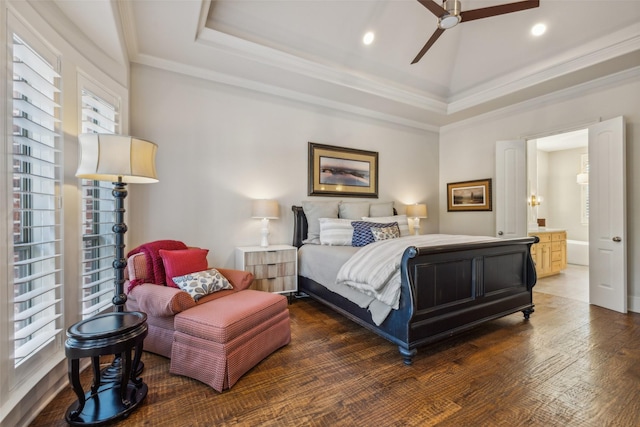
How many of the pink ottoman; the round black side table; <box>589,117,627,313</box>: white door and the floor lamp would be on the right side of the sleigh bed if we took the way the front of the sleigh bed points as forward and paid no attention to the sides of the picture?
3

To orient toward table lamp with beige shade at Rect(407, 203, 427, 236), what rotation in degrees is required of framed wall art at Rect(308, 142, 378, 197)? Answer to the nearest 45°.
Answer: approximately 45° to its left

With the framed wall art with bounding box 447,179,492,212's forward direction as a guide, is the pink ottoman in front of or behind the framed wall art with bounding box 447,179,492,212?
in front

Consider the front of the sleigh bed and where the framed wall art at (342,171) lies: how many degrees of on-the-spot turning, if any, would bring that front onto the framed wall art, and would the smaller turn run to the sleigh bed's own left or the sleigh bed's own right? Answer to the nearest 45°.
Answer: approximately 180°

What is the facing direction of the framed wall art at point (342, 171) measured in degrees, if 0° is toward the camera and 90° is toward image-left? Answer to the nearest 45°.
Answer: approximately 315°

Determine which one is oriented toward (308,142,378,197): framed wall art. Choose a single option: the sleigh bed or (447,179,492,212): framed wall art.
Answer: (447,179,492,212): framed wall art

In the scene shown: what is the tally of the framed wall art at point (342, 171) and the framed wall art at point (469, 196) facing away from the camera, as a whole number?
0

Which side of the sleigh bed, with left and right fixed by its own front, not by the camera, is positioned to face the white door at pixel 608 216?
left

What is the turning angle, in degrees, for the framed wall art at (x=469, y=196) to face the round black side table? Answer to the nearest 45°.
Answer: approximately 45° to its left

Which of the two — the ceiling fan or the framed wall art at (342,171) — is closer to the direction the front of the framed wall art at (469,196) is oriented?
the framed wall art

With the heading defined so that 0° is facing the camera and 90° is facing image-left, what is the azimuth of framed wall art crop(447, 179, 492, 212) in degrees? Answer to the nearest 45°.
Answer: approximately 45°

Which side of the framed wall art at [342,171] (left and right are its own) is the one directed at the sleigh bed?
front

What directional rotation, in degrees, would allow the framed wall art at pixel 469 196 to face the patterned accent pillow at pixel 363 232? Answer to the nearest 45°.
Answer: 0° — it already faces it

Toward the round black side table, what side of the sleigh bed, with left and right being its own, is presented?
right

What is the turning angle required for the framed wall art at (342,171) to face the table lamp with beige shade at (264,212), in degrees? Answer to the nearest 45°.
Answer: approximately 90° to its right

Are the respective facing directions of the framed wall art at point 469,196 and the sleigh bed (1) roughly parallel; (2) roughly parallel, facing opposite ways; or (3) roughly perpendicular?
roughly perpendicular
